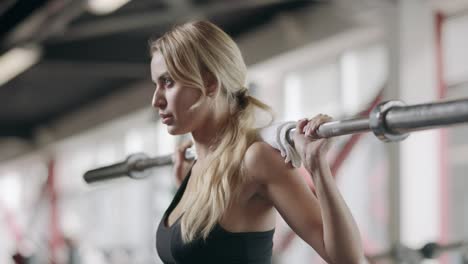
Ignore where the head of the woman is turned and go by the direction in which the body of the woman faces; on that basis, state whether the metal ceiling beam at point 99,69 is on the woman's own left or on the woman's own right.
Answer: on the woman's own right

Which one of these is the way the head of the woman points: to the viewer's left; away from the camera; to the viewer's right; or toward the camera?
to the viewer's left

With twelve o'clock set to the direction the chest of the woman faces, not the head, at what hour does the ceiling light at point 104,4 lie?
The ceiling light is roughly at 4 o'clock from the woman.

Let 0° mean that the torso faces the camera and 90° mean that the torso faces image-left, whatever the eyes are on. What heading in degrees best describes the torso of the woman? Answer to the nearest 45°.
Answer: approximately 45°

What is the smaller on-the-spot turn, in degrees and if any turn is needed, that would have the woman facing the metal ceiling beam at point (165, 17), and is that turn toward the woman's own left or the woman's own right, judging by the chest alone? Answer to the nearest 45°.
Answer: approximately 135° to the woman's own right
